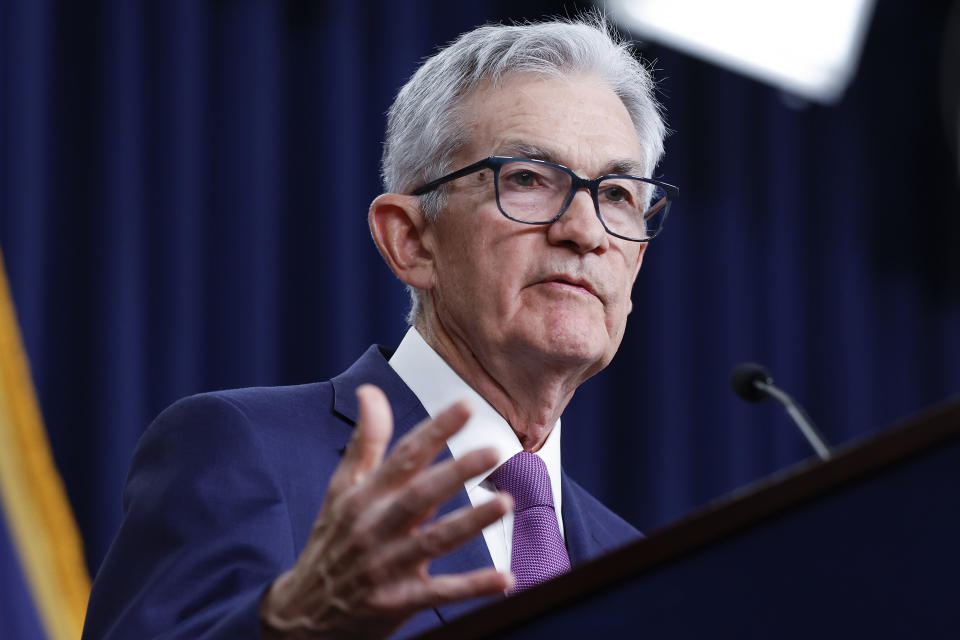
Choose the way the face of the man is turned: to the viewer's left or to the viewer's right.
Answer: to the viewer's right

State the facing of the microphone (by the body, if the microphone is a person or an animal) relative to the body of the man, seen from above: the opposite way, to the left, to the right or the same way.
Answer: the opposite way

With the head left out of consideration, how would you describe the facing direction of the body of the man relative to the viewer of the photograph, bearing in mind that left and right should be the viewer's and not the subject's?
facing the viewer and to the right of the viewer

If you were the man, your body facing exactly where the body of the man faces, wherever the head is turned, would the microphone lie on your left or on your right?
on your left

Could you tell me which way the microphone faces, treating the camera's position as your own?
facing away from the viewer and to the left of the viewer

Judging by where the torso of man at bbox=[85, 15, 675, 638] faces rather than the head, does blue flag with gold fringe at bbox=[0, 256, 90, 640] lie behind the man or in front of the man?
behind
